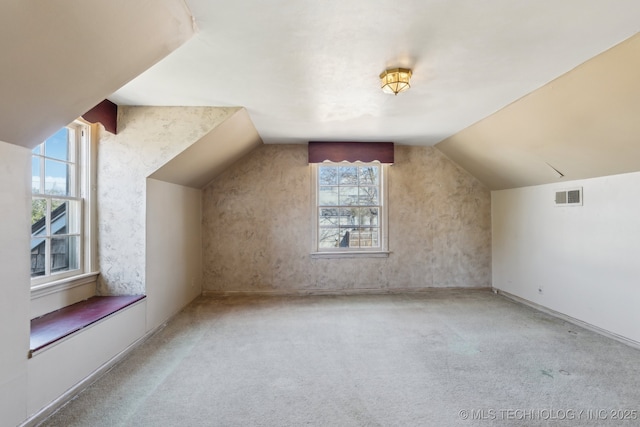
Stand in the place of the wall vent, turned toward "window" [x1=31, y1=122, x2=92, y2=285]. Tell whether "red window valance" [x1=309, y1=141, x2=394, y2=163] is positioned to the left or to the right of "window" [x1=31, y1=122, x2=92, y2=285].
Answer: right

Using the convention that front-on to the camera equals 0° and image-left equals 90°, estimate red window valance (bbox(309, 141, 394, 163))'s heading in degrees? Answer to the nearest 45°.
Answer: approximately 0°

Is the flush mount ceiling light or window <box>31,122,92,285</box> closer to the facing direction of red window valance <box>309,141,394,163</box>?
the flush mount ceiling light

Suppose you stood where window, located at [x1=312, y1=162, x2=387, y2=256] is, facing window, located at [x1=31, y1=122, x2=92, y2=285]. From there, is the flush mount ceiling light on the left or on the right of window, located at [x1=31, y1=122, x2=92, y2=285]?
left

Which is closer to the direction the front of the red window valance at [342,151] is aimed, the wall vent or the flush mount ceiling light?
the flush mount ceiling light

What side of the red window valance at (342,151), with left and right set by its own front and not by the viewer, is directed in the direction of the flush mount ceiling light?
front

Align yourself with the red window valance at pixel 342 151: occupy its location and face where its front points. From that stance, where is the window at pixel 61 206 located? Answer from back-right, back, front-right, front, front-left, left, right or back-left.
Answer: front-right

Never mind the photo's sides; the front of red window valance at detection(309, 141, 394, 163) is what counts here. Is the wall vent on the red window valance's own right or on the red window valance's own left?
on the red window valance's own left
